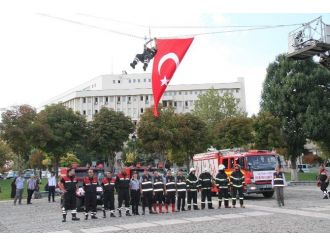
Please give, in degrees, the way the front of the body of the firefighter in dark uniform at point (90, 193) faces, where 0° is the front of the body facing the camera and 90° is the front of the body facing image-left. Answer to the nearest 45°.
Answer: approximately 0°

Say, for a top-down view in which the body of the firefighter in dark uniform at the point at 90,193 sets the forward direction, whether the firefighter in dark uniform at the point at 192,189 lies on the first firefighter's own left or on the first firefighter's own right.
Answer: on the first firefighter's own left

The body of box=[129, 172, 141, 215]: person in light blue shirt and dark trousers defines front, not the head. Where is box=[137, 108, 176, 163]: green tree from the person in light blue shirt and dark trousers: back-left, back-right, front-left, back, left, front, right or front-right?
back

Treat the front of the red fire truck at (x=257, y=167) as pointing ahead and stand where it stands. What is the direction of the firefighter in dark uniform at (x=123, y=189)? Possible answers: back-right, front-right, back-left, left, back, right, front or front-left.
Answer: right

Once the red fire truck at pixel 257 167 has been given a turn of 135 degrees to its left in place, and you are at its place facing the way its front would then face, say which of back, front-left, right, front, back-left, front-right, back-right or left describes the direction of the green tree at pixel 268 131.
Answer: front

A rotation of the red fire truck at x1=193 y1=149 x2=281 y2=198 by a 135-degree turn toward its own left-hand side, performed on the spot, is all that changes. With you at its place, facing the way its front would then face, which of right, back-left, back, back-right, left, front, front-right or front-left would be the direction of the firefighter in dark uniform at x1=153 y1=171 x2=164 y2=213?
back-left

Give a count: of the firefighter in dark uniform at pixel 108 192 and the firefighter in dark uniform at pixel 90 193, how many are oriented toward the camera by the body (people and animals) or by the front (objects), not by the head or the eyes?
2

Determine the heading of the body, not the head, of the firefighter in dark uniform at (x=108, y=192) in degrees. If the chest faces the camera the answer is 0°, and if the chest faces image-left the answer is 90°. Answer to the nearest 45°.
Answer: approximately 0°

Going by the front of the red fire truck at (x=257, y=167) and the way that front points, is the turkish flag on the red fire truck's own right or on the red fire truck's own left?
on the red fire truck's own right

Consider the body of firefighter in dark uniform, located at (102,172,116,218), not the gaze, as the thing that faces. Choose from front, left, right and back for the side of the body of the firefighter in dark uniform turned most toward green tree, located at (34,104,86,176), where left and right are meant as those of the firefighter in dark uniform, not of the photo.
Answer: back
